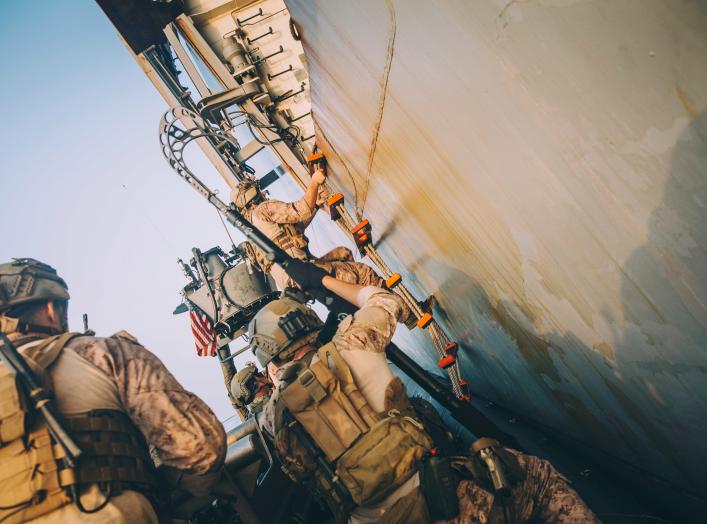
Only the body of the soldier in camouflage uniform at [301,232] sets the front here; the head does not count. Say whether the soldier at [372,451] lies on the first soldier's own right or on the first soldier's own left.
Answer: on the first soldier's own right

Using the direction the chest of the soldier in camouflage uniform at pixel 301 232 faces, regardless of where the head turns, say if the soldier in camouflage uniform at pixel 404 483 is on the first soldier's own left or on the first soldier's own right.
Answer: on the first soldier's own right
